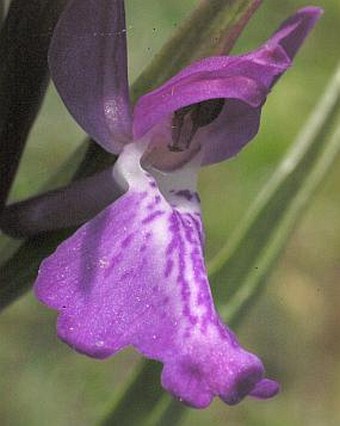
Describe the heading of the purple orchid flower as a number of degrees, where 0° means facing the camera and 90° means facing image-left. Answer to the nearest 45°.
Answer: approximately 315°
